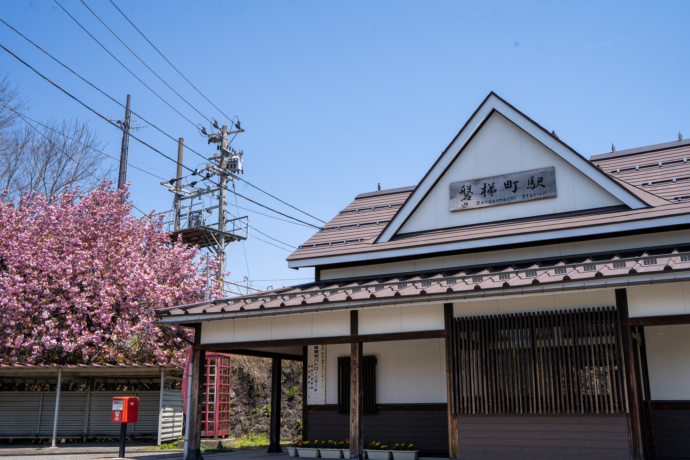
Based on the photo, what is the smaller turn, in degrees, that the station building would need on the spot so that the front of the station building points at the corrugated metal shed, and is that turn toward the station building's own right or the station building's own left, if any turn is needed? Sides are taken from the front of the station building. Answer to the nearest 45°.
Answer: approximately 135° to the station building's own right

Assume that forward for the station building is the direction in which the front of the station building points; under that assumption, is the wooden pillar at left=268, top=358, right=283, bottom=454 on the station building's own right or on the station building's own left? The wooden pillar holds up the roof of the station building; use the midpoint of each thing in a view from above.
on the station building's own right

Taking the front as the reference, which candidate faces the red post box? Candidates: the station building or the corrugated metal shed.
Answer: the corrugated metal shed

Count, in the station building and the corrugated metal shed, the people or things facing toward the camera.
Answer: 2

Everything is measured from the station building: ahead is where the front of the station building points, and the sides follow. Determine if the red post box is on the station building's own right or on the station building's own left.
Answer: on the station building's own right

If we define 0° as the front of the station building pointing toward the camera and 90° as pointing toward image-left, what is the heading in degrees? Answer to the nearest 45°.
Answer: approximately 0°

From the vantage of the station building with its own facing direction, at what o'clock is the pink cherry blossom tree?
The pink cherry blossom tree is roughly at 4 o'clock from the station building.

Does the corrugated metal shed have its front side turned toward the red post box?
yes

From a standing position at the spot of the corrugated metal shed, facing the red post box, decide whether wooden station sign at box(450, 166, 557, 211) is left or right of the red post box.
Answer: left
